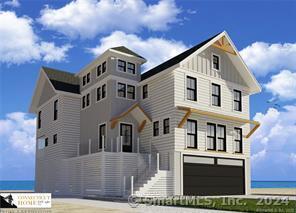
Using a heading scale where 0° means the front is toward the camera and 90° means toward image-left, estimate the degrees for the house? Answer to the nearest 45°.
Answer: approximately 315°
